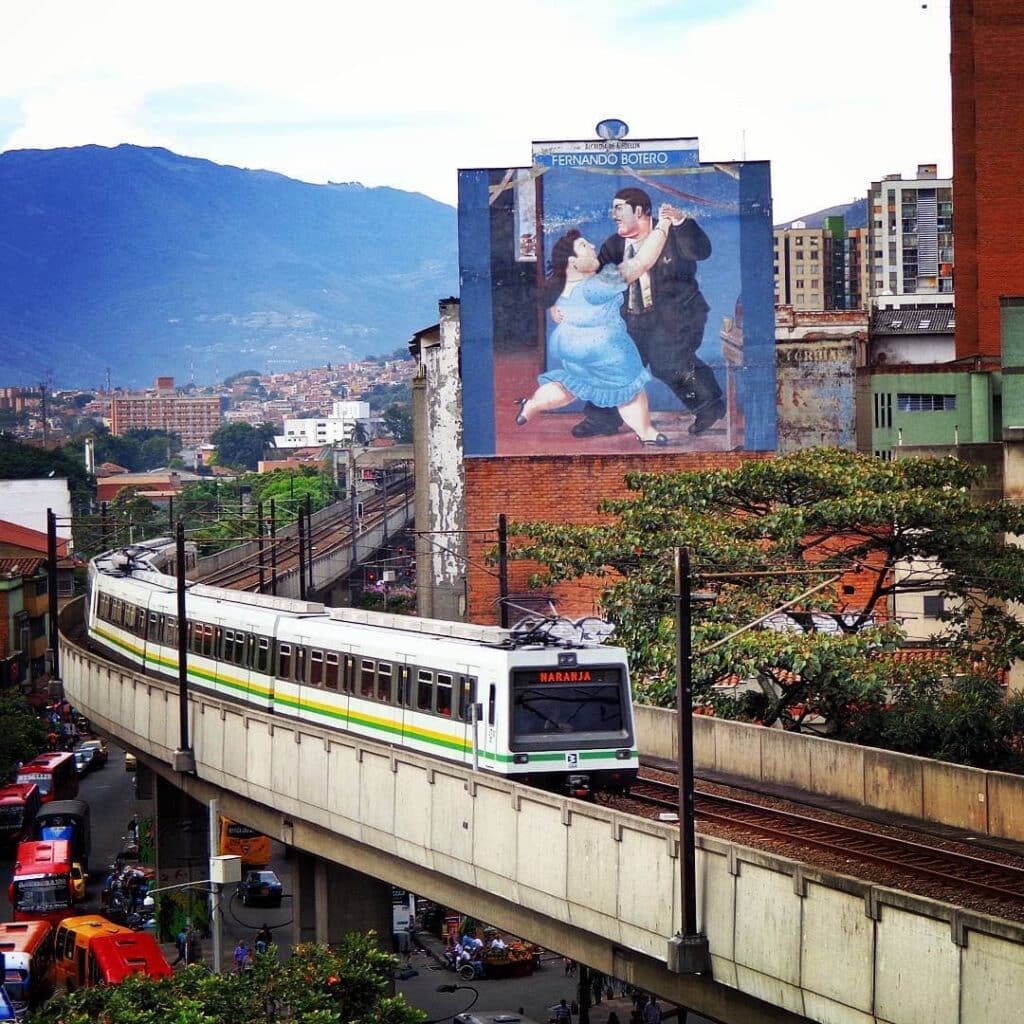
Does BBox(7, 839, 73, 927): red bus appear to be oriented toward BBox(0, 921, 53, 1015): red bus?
yes

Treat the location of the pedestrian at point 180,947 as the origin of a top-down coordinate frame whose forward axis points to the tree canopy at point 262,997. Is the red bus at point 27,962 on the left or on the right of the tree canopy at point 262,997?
right

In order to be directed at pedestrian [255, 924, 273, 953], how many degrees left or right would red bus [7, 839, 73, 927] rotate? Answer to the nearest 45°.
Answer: approximately 45° to its left

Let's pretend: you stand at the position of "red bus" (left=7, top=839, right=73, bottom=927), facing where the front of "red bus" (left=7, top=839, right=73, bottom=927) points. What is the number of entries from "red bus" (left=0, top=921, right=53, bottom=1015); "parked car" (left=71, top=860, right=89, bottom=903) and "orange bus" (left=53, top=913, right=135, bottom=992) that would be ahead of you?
2

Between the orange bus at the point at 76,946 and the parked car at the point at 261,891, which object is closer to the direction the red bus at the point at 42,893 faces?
the orange bus

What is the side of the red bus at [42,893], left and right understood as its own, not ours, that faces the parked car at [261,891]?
left

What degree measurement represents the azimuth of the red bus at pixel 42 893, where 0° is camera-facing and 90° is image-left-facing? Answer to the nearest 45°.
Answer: approximately 0°
